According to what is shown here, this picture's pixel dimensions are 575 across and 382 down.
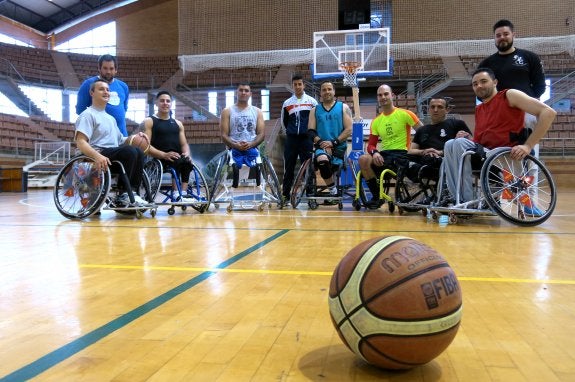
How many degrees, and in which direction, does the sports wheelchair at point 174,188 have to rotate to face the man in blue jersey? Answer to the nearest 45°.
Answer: approximately 45° to its left

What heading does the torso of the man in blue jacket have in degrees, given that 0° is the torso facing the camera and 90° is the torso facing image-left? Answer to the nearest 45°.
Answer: approximately 0°

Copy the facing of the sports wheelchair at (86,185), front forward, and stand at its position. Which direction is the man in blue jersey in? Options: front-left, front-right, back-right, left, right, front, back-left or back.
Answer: front-left

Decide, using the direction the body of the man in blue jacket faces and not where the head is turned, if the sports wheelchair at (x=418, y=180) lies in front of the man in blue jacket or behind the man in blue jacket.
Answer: in front

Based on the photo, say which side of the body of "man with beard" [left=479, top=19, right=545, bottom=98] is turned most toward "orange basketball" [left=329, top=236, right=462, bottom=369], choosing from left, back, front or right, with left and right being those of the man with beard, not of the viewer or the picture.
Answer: front

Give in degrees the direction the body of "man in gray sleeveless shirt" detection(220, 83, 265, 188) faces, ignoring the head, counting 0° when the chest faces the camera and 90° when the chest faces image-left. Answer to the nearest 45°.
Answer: approximately 0°

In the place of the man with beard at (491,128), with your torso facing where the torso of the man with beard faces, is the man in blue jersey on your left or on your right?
on your right

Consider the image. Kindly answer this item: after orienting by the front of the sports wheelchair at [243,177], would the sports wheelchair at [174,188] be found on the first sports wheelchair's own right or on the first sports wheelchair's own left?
on the first sports wheelchair's own right

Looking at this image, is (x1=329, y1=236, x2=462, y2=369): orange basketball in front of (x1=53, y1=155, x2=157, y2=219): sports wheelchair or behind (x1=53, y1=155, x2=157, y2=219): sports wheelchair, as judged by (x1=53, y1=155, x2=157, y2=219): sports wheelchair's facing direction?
in front
